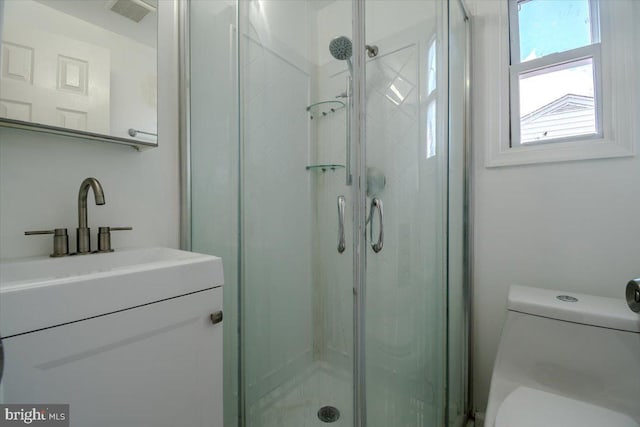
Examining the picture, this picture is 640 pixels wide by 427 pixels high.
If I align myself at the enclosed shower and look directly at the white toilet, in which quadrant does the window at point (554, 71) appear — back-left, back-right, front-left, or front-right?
front-left

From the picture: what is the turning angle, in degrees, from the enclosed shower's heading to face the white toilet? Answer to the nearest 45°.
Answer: approximately 90° to its left

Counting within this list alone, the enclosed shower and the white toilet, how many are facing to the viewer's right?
0

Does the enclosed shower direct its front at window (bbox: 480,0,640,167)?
no

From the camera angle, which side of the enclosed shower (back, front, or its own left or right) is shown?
front

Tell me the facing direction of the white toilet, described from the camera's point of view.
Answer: facing the viewer and to the left of the viewer

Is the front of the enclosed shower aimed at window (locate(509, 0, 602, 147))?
no
